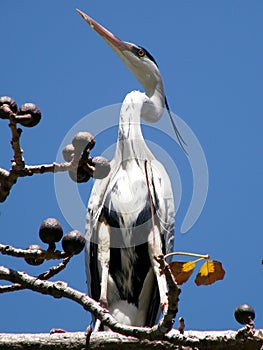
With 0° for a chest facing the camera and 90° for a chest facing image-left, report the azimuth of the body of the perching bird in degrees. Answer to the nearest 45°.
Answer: approximately 0°
